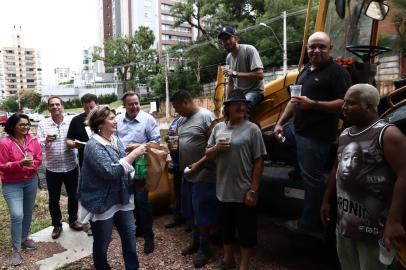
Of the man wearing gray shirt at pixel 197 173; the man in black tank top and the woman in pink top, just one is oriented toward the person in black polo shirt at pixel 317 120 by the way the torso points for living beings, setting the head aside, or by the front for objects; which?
the woman in pink top

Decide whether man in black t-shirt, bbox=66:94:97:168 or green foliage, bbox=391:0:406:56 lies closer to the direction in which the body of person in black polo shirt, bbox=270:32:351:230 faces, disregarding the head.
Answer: the man in black t-shirt

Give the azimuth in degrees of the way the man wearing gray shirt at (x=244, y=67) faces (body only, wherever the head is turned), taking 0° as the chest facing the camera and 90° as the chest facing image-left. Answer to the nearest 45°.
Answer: approximately 45°

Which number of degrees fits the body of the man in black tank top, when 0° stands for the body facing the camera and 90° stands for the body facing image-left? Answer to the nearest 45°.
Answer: approximately 45°

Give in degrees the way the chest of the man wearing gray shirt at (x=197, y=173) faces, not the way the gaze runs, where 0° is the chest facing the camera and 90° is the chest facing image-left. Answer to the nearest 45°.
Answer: approximately 45°

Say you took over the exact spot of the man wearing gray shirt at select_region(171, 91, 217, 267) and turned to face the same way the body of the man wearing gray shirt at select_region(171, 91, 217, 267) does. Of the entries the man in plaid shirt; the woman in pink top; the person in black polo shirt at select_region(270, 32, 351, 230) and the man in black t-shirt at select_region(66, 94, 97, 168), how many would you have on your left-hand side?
1

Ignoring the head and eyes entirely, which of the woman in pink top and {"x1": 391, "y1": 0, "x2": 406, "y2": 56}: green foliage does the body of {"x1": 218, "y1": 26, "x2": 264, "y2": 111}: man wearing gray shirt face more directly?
the woman in pink top

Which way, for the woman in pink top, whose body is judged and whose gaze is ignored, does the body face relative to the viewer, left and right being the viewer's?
facing the viewer and to the right of the viewer

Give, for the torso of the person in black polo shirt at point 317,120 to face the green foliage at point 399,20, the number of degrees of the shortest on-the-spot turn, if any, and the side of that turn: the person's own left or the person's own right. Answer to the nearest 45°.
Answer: approximately 180°

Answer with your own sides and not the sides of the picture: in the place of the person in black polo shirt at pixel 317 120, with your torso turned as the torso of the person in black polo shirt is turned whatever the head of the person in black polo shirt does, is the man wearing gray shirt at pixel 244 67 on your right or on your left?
on your right

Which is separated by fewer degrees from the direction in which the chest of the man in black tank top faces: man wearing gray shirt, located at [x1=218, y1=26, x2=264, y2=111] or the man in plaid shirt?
the man in plaid shirt

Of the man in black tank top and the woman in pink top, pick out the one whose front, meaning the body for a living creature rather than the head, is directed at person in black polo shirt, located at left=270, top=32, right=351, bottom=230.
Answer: the woman in pink top

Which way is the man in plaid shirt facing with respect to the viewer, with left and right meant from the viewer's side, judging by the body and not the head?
facing the viewer
